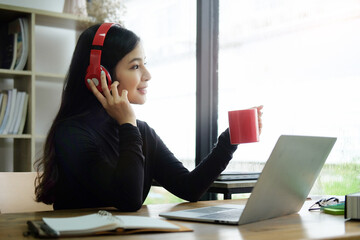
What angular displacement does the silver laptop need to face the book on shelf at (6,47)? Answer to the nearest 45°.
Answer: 0° — it already faces it

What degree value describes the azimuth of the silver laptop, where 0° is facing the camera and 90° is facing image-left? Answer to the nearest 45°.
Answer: approximately 135°

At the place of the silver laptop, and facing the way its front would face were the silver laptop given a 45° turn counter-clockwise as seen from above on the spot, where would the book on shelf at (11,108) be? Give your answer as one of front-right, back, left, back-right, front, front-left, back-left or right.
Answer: front-right

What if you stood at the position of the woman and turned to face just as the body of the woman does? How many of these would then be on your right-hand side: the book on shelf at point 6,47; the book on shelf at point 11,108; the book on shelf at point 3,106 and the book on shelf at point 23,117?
0

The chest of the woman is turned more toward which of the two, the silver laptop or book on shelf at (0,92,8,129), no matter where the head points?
the silver laptop

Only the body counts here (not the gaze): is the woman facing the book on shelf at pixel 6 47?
no

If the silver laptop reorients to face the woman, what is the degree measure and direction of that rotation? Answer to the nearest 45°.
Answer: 0° — it already faces them

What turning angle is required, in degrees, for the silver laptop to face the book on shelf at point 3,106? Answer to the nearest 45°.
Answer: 0° — it already faces it

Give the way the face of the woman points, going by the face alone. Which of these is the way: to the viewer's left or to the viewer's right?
to the viewer's right

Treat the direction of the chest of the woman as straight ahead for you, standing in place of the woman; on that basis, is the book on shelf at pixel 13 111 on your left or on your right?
on your left

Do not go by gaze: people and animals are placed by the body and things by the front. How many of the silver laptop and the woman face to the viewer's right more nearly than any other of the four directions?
1

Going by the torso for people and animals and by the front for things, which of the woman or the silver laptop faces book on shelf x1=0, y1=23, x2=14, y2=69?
the silver laptop

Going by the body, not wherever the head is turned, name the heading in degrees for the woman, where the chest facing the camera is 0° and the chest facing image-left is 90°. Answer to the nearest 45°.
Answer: approximately 270°

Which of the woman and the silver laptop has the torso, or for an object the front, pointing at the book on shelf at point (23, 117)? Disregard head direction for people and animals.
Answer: the silver laptop
